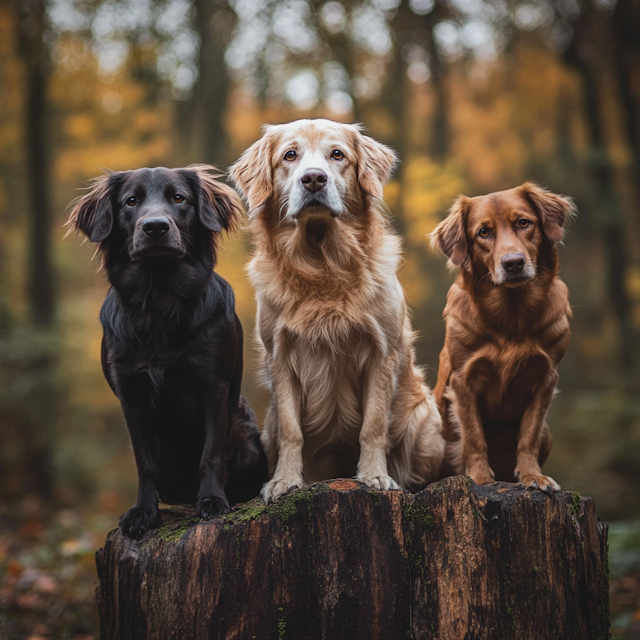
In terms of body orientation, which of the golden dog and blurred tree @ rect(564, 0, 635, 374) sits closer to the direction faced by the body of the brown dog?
the golden dog

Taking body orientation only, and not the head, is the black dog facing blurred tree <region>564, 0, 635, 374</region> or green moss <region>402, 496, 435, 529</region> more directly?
the green moss

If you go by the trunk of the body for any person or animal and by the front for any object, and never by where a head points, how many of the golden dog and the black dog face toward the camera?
2

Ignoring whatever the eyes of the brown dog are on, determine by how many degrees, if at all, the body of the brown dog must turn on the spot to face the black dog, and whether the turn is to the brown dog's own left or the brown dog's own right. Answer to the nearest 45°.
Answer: approximately 45° to the brown dog's own right

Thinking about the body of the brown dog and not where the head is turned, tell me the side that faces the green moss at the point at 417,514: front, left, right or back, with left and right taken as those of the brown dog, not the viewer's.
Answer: front

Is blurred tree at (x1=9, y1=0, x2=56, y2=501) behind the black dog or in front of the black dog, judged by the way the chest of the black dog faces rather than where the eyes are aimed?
behind

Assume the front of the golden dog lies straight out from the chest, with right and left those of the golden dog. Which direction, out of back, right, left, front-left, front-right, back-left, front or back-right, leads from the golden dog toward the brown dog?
left

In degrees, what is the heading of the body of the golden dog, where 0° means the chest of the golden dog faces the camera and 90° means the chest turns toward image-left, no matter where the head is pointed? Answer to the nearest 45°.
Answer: approximately 0°
